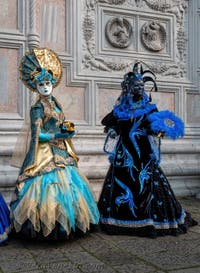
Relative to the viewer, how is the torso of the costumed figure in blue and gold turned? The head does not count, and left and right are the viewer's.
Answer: facing the viewer and to the right of the viewer

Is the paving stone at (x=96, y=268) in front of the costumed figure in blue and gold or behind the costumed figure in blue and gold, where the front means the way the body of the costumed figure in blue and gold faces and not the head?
in front

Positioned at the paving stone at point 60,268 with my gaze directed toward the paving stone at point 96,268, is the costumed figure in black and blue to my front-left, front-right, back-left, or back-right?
front-left

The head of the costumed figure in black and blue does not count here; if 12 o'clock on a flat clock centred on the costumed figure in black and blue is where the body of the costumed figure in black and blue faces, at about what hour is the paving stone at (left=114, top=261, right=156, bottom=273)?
The paving stone is roughly at 12 o'clock from the costumed figure in black and blue.

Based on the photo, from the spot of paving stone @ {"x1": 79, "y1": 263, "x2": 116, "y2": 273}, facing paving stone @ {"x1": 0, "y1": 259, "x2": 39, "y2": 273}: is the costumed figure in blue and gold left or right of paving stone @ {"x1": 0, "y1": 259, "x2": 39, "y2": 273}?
right

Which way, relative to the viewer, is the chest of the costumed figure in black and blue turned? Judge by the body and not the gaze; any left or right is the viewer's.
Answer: facing the viewer

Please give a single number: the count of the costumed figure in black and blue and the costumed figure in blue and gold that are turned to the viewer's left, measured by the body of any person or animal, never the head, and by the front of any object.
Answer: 0

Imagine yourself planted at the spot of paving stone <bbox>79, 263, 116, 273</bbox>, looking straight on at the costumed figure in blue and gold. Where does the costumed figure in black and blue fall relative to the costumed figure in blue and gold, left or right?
right

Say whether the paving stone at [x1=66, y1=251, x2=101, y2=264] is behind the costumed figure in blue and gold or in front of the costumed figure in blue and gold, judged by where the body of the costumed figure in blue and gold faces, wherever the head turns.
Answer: in front

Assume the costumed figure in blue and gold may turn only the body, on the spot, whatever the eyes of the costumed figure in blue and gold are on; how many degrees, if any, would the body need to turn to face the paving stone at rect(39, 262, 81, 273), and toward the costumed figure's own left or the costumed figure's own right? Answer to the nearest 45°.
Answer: approximately 45° to the costumed figure's own right

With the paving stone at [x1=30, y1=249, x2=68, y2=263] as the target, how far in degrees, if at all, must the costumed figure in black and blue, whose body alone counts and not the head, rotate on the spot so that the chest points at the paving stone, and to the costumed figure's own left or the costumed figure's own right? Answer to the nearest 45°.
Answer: approximately 45° to the costumed figure's own right

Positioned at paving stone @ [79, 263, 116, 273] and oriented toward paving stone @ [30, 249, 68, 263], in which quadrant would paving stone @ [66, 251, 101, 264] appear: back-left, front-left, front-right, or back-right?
front-right

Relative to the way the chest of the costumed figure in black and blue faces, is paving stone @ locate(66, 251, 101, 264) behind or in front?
in front

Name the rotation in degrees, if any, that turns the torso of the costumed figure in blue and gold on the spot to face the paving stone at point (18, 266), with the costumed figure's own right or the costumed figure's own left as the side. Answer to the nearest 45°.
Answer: approximately 45° to the costumed figure's own right

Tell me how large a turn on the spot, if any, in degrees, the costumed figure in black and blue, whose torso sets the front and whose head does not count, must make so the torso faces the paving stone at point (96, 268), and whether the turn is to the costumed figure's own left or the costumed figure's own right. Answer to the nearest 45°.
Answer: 0° — they already face it
